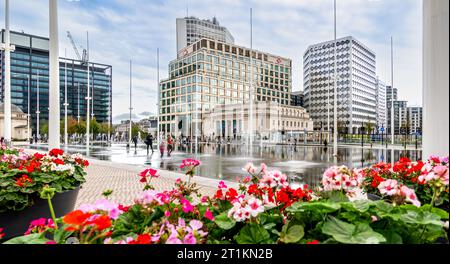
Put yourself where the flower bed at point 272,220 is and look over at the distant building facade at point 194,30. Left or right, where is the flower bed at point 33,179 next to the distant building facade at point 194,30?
left

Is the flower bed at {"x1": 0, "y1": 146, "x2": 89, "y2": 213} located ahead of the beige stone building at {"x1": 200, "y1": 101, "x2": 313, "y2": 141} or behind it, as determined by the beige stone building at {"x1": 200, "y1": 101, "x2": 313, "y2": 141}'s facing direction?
ahead

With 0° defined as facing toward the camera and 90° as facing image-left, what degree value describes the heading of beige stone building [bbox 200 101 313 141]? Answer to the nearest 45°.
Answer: approximately 45°

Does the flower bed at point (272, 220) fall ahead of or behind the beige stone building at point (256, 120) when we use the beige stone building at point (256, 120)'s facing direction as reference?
ahead

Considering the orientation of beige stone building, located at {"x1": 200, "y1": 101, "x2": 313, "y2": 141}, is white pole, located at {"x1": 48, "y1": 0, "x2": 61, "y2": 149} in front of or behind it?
in front

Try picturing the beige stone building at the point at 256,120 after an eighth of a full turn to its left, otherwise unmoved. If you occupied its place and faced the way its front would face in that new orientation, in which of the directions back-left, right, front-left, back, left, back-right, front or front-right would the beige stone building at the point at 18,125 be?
right
